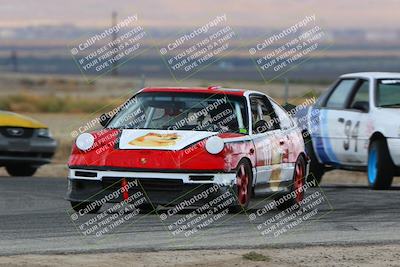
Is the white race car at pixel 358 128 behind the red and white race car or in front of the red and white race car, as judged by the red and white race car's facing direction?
behind

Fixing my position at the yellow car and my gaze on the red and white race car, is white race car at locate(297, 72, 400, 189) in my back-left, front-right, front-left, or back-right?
front-left

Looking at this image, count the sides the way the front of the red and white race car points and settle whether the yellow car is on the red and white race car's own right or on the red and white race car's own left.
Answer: on the red and white race car's own right

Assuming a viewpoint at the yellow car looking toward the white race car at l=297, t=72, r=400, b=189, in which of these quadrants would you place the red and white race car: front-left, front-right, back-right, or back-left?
front-right

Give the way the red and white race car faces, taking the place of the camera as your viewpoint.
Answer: facing the viewer and to the left of the viewer

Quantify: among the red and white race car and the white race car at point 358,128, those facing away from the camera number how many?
0

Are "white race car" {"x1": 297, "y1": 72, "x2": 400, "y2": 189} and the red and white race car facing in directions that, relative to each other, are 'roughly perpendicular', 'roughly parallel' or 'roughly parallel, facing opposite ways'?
roughly perpendicular
